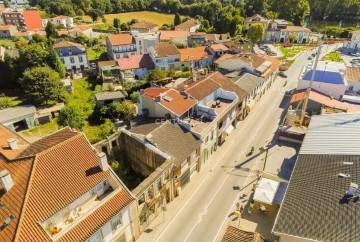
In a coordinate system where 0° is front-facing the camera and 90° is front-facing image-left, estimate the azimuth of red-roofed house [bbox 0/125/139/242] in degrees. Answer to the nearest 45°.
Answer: approximately 315°

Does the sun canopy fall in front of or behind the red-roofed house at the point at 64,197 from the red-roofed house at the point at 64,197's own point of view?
in front
